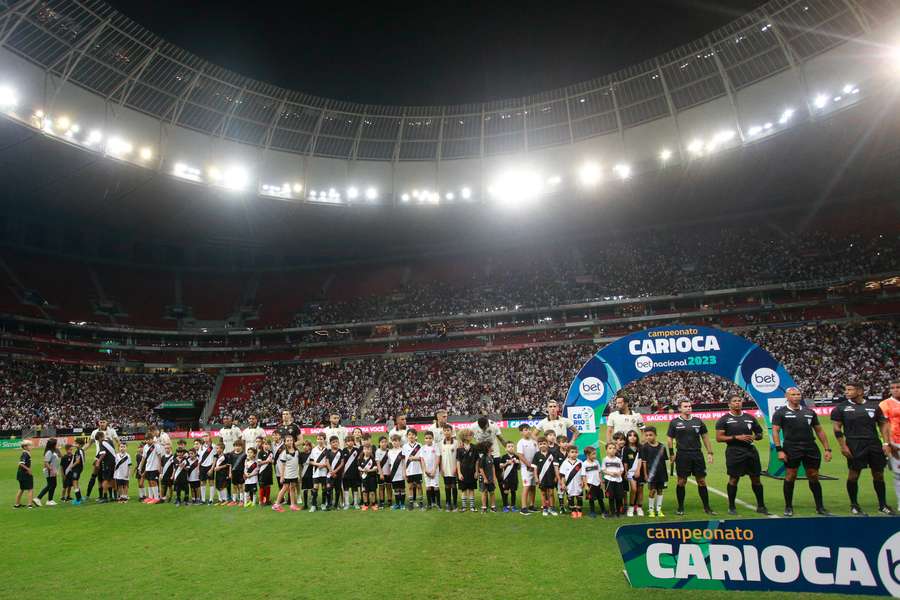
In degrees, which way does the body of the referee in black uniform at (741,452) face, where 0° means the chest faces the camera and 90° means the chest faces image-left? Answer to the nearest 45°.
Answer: approximately 0°

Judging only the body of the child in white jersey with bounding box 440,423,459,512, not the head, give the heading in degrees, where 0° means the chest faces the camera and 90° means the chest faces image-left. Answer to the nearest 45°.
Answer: approximately 0°

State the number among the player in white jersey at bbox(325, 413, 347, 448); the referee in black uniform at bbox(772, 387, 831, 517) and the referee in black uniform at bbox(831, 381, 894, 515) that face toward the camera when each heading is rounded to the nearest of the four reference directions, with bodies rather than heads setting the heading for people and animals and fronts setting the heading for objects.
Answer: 3
